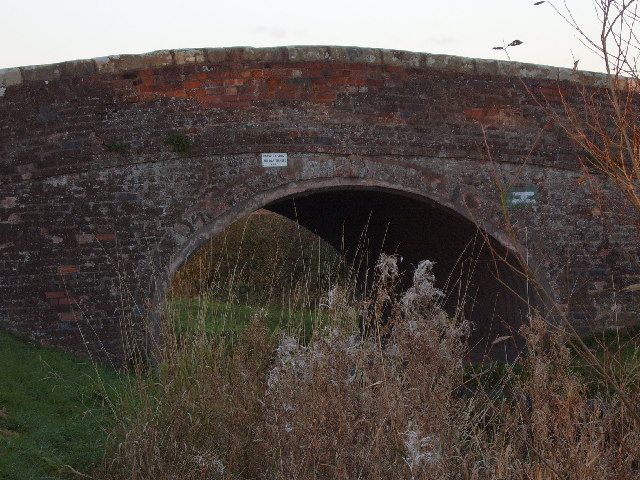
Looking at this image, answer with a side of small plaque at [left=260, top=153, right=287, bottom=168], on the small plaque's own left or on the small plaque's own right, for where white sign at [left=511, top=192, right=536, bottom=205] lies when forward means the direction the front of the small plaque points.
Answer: on the small plaque's own left

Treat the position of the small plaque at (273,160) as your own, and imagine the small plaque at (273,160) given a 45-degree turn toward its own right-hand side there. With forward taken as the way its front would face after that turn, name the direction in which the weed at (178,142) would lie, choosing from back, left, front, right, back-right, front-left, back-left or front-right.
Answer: front-right

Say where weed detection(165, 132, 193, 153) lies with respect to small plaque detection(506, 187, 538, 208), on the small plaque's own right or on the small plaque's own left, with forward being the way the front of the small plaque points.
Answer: on the small plaque's own right

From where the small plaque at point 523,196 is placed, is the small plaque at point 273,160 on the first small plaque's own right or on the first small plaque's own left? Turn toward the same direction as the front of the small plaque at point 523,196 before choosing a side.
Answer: on the first small plaque's own right

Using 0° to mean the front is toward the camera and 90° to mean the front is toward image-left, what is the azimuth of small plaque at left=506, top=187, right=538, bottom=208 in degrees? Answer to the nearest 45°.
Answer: approximately 0°

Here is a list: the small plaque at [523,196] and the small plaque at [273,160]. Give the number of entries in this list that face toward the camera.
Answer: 2

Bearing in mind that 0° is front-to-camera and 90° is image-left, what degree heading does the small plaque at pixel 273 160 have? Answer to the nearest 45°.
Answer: approximately 0°
